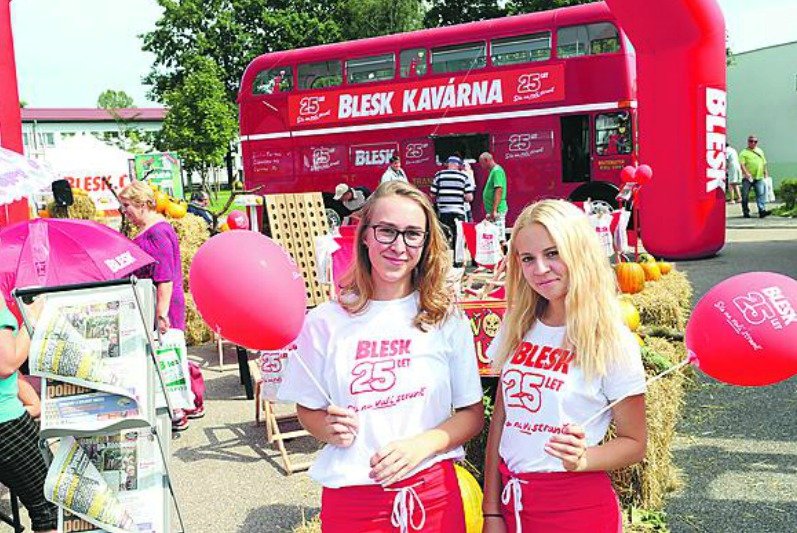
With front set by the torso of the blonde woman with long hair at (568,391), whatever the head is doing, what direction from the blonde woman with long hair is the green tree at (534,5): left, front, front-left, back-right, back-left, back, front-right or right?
back-right

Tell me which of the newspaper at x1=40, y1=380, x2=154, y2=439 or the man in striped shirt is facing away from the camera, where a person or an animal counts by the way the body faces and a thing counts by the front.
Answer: the man in striped shirt

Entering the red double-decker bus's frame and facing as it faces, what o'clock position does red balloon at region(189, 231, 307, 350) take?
The red balloon is roughly at 3 o'clock from the red double-decker bus.

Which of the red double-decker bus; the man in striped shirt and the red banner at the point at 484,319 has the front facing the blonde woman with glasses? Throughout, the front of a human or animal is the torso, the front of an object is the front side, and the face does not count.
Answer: the red banner

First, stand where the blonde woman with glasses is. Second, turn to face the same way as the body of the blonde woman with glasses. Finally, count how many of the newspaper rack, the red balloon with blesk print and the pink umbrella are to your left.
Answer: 1

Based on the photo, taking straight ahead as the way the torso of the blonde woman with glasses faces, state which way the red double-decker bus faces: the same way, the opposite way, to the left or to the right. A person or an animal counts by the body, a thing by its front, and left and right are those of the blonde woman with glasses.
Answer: to the left

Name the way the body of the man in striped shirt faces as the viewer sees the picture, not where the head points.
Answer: away from the camera

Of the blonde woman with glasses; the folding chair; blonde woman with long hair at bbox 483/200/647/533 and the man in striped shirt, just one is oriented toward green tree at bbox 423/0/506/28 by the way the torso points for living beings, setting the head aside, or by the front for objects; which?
the man in striped shirt

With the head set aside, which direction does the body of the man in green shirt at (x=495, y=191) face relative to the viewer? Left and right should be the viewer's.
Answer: facing to the left of the viewer

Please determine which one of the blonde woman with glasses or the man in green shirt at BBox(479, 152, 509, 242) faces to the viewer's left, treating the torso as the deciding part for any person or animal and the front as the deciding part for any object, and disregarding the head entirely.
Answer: the man in green shirt
